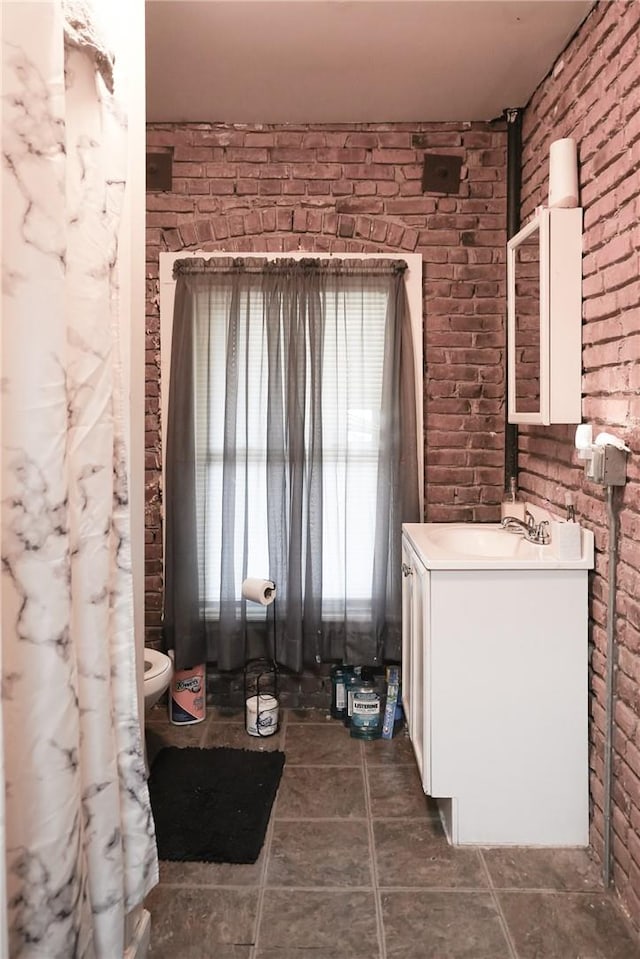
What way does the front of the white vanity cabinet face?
to the viewer's left

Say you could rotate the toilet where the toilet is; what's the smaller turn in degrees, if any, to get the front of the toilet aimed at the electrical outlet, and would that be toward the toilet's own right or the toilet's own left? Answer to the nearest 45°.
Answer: approximately 45° to the toilet's own right

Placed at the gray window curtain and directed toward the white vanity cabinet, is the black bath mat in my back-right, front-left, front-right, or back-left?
front-right

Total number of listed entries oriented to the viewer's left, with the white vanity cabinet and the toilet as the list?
1

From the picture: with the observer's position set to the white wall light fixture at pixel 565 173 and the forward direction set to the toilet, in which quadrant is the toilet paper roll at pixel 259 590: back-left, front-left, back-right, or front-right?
front-right

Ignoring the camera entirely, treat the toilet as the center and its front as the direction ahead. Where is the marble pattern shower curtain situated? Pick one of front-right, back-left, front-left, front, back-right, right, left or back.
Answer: right

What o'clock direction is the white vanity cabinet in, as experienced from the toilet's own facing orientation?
The white vanity cabinet is roughly at 1 o'clock from the toilet.

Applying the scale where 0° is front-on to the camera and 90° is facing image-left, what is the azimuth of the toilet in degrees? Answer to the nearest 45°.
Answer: approximately 270°

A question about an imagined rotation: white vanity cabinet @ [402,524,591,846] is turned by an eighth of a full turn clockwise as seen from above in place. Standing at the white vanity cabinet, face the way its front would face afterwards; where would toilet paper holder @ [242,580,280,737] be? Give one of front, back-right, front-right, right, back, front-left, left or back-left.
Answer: front

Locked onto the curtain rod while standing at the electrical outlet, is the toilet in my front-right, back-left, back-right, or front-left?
front-left

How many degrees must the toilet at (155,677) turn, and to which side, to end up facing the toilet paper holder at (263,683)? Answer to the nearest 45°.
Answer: approximately 45° to its left

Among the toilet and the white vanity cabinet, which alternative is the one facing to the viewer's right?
the toilet

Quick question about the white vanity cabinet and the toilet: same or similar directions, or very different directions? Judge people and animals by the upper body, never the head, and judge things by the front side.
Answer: very different directions
